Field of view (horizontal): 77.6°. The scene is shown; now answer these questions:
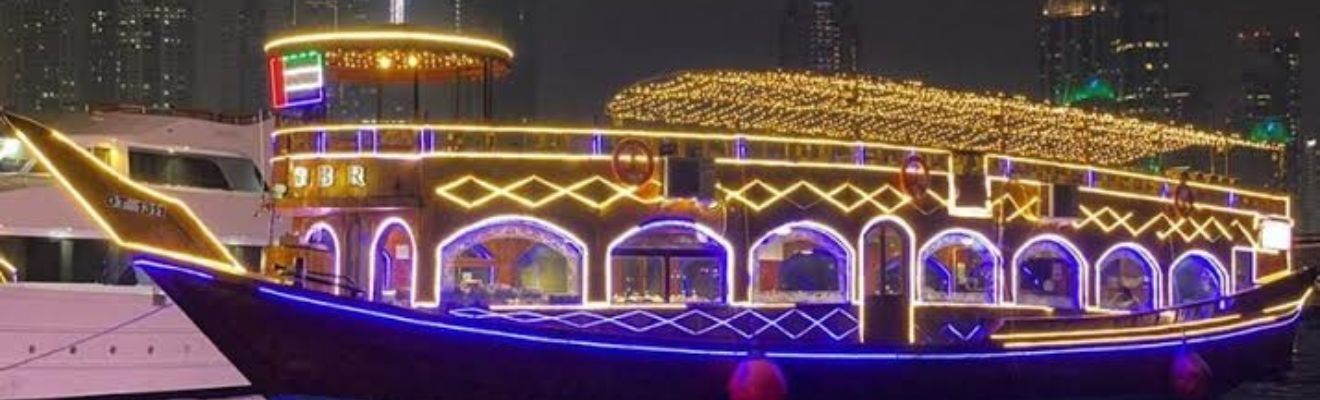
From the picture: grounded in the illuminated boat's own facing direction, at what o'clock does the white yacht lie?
The white yacht is roughly at 2 o'clock from the illuminated boat.

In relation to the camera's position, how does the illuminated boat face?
facing the viewer and to the left of the viewer
